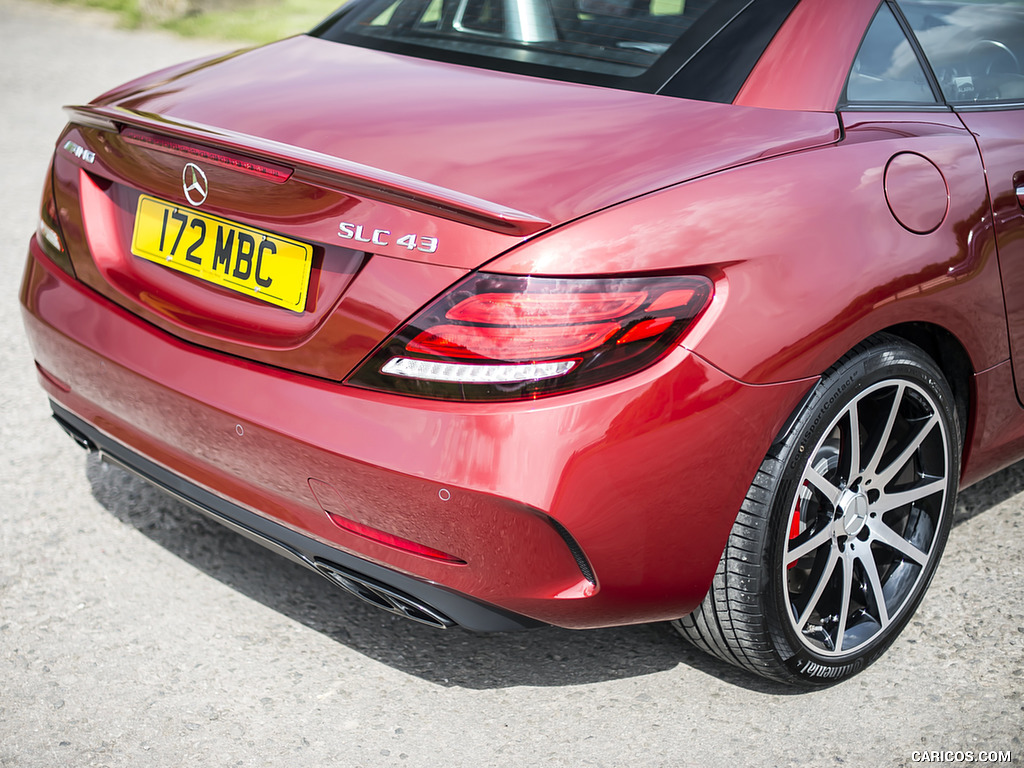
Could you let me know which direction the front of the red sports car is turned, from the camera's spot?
facing away from the viewer and to the right of the viewer
